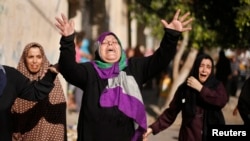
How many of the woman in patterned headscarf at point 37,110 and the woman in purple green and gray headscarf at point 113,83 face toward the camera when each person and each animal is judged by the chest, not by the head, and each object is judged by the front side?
2

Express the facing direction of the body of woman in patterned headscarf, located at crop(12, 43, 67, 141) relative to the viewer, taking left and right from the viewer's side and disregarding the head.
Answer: facing the viewer

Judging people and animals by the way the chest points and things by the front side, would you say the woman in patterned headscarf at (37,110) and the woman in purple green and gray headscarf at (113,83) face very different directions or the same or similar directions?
same or similar directions

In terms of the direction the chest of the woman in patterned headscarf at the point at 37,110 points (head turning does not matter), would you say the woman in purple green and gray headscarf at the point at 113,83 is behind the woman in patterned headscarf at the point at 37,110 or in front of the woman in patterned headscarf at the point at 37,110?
in front

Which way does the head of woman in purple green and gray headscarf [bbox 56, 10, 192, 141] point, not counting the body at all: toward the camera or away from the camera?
toward the camera

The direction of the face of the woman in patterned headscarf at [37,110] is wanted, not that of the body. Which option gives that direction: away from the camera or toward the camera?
toward the camera
